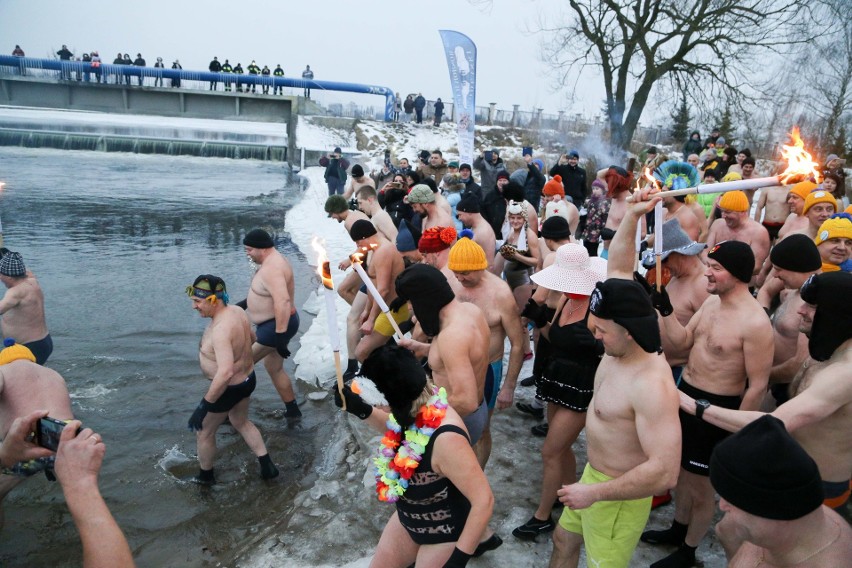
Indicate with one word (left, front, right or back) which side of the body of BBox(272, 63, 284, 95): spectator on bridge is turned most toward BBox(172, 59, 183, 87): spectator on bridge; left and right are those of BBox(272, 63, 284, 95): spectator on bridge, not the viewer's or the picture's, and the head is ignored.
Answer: right

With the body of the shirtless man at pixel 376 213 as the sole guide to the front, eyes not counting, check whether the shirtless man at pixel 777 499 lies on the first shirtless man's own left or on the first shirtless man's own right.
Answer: on the first shirtless man's own left

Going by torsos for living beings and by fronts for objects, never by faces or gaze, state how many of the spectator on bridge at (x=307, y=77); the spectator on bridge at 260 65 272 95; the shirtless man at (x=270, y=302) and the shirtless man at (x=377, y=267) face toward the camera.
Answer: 2

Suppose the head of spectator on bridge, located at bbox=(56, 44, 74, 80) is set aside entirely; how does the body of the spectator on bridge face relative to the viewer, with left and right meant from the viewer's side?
facing the viewer

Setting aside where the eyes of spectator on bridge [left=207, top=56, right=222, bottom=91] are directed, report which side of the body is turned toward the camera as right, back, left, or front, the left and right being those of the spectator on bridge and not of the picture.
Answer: front

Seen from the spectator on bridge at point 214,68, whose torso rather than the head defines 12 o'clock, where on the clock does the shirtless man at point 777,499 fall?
The shirtless man is roughly at 12 o'clock from the spectator on bridge.

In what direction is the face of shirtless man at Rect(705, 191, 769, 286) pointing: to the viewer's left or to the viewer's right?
to the viewer's left

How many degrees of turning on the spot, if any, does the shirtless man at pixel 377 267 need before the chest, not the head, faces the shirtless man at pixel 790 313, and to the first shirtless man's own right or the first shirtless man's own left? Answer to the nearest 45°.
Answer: approximately 135° to the first shirtless man's own left

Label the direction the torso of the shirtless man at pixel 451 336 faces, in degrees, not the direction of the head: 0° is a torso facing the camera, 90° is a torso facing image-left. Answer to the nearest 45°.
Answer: approximately 90°

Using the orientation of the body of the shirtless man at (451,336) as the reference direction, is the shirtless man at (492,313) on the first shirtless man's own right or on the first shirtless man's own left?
on the first shirtless man's own right
